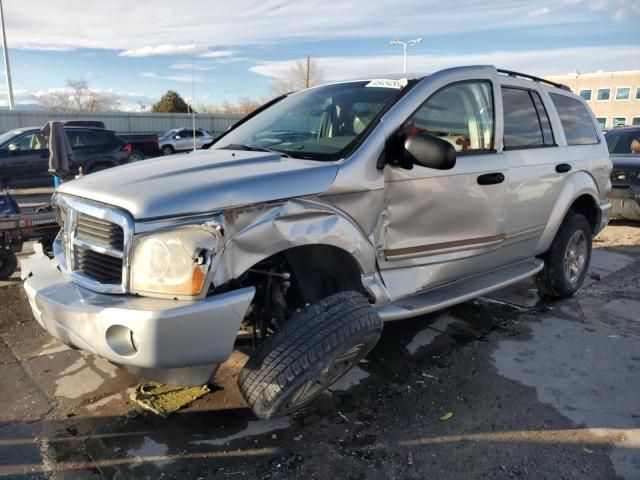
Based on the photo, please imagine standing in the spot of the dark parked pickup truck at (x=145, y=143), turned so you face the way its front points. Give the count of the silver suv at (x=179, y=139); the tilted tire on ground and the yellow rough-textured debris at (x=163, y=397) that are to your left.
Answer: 2

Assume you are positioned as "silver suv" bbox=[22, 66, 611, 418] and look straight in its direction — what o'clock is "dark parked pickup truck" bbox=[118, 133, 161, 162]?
The dark parked pickup truck is roughly at 4 o'clock from the silver suv.

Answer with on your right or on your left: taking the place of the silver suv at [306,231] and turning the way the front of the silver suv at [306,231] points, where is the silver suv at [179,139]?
on your right

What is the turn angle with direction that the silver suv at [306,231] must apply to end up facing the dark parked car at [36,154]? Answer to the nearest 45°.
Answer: approximately 90° to its right

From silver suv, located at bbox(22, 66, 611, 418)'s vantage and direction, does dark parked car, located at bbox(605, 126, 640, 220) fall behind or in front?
behind

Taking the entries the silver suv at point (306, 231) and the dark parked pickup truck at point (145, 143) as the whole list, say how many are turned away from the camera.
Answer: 0

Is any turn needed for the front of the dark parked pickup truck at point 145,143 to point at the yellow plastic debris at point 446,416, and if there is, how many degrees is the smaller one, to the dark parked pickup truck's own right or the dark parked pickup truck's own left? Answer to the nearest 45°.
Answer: approximately 90° to the dark parked pickup truck's own left

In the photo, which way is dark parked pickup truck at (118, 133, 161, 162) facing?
to the viewer's left

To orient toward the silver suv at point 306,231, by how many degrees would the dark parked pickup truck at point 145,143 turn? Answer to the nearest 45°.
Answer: approximately 90° to its left
